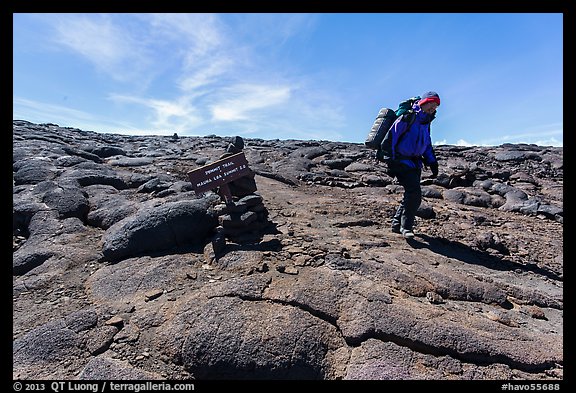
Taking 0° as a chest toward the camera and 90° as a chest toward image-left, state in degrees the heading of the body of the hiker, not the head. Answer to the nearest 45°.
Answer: approximately 315°

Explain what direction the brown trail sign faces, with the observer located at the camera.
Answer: facing the viewer

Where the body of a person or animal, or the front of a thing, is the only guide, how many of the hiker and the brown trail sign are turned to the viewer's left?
0

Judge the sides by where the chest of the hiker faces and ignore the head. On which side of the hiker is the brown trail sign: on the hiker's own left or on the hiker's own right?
on the hiker's own right

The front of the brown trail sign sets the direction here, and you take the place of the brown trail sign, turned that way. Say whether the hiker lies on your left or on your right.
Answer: on your left
